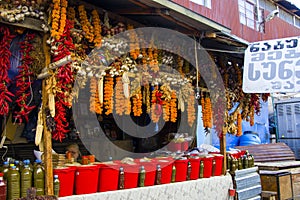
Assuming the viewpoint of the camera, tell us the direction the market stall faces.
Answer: facing the viewer and to the right of the viewer

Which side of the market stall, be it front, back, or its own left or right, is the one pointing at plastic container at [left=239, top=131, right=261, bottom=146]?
left

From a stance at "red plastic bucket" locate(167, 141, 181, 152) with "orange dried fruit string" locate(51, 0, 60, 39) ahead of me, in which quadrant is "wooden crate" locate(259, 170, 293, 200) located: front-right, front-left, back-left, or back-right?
back-left

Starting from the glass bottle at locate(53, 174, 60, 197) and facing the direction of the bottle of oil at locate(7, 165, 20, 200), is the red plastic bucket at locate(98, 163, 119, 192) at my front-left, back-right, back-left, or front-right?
back-right

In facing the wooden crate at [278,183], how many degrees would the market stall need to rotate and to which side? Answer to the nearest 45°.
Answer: approximately 90° to its left
